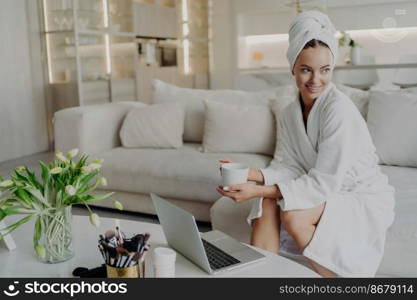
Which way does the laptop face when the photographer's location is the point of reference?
facing away from the viewer and to the right of the viewer

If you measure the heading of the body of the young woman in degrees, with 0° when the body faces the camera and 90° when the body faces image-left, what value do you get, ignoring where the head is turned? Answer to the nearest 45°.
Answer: approximately 45°

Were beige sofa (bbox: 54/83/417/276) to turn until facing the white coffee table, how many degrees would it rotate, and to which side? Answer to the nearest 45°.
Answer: approximately 45° to its left

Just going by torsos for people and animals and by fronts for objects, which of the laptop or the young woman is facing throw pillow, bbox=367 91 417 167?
the laptop

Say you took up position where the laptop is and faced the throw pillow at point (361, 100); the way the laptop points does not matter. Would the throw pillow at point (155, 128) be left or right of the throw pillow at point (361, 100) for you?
left

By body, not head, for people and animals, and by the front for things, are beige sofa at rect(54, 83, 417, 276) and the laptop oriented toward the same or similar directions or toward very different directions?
very different directions

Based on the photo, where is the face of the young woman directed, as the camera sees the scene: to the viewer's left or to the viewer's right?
to the viewer's right

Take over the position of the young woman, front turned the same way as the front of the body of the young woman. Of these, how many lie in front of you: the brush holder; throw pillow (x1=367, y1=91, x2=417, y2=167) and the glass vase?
2

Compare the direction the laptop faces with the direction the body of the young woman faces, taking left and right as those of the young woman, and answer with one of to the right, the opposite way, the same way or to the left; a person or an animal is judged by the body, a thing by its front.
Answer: the opposite way

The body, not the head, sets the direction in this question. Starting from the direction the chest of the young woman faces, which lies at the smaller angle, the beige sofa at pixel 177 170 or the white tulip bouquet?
the white tulip bouquet
